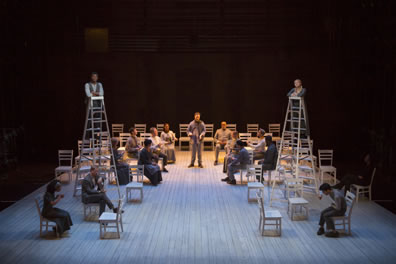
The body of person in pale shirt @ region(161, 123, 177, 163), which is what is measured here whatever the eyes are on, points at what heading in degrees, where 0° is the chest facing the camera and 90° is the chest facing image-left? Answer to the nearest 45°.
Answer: approximately 315°

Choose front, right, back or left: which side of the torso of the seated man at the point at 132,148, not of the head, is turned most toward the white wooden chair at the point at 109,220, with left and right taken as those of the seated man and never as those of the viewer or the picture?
right

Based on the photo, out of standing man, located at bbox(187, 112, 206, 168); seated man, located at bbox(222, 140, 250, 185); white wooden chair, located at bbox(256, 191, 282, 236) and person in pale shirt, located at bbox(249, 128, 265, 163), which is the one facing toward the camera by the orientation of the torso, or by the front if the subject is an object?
the standing man

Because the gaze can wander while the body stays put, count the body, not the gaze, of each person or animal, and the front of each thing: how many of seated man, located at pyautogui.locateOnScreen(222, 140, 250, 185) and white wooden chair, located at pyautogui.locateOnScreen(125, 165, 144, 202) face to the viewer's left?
1

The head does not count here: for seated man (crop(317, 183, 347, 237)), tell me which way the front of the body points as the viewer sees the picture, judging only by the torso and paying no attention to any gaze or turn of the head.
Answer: to the viewer's left

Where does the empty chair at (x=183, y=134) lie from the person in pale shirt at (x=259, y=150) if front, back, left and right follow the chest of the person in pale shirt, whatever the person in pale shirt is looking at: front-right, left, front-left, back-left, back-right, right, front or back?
front-right

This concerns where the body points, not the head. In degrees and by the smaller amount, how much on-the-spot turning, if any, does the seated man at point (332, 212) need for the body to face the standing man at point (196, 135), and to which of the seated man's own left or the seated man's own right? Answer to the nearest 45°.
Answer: approximately 45° to the seated man's own right

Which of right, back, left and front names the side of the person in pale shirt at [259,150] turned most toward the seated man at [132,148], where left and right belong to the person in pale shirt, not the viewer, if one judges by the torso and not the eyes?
front

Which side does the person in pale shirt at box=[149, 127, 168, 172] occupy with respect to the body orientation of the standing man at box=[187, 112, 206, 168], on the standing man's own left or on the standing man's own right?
on the standing man's own right

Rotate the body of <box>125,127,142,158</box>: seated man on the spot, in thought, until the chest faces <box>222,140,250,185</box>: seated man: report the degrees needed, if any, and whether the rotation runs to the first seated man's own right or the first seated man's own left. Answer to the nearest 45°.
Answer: approximately 45° to the first seated man's own right

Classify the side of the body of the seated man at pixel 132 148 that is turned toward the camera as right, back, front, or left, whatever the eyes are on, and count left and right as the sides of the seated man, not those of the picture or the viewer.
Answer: right
